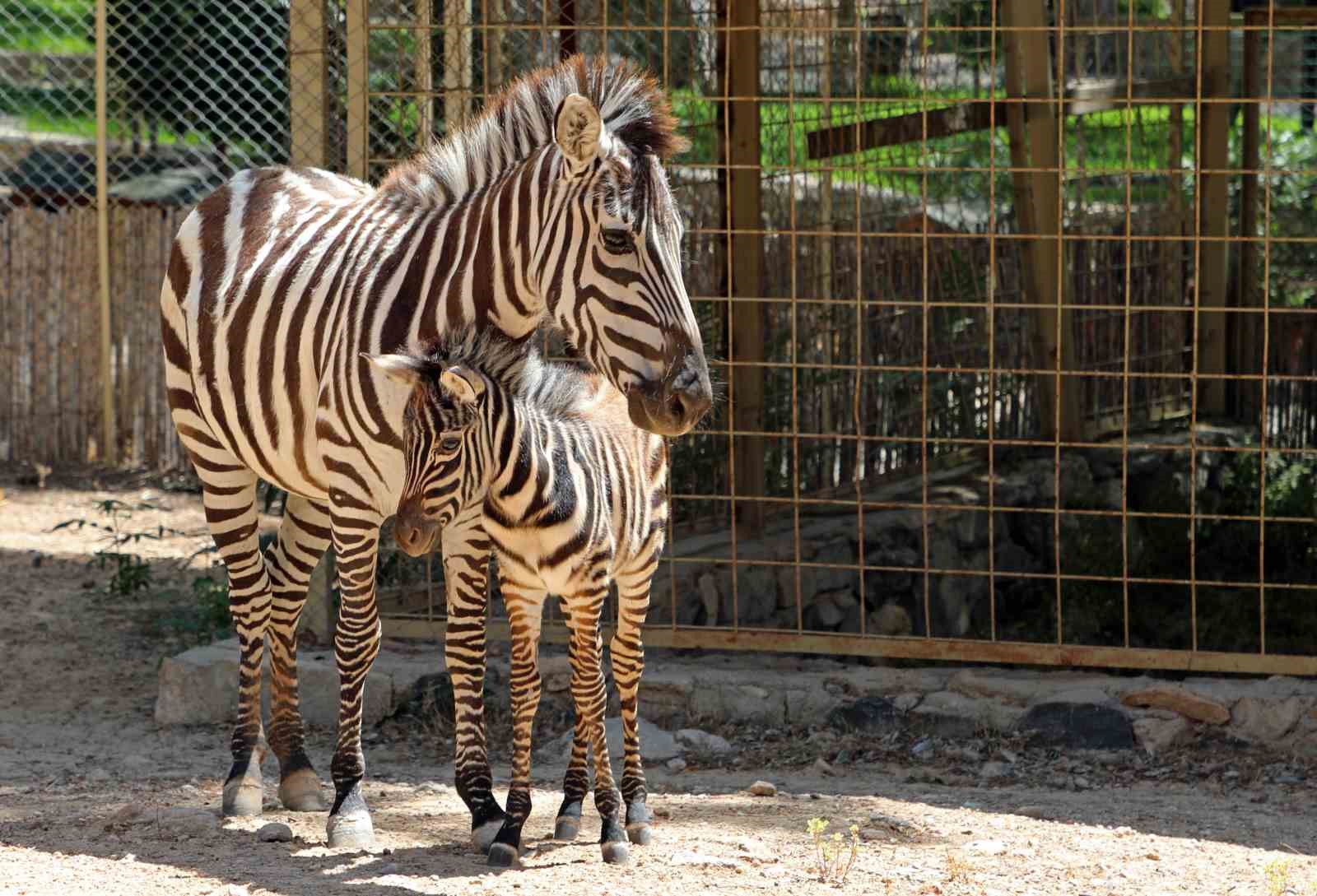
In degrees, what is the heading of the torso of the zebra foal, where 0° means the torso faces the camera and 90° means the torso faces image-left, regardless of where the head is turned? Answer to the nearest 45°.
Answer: approximately 45°

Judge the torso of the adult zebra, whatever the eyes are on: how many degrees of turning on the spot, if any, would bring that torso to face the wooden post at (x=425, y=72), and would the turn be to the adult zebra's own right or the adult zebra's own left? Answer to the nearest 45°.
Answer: approximately 135° to the adult zebra's own left

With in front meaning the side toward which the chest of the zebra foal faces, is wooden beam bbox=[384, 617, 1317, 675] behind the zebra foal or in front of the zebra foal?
behind

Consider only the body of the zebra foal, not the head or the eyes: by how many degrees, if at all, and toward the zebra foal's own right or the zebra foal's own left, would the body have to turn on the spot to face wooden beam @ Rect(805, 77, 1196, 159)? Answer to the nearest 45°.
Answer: approximately 180°

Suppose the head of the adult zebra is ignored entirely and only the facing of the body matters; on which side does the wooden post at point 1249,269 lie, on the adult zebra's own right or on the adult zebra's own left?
on the adult zebra's own left

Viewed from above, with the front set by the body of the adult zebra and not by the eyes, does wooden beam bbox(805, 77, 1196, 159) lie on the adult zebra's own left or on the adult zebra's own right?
on the adult zebra's own left

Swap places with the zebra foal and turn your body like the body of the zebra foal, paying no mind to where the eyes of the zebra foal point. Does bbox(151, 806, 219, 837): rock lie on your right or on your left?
on your right

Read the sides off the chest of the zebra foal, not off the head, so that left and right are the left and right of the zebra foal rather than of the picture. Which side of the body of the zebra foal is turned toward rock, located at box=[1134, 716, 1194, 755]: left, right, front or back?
back

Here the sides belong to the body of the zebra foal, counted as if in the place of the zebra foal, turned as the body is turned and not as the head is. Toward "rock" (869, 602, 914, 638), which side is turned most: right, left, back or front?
back
